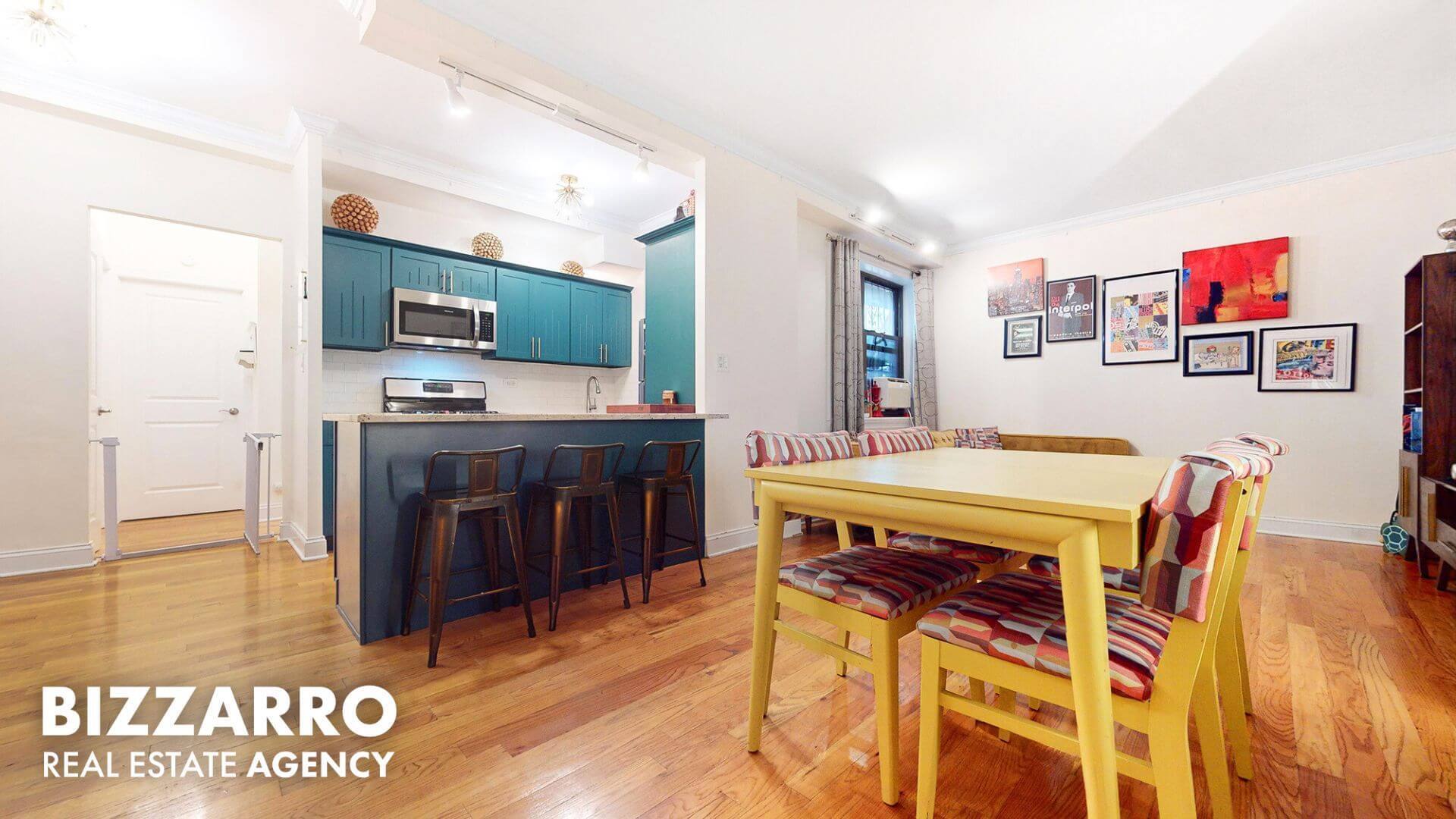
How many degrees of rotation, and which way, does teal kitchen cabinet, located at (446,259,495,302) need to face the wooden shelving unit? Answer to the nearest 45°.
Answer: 0° — it already faces it

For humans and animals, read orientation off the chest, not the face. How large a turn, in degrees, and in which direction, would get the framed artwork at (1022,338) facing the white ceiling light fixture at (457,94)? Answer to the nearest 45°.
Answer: approximately 45° to its right

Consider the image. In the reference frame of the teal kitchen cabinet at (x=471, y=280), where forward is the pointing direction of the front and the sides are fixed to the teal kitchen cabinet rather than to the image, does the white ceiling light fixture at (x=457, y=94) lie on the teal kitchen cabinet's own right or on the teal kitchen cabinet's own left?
on the teal kitchen cabinet's own right

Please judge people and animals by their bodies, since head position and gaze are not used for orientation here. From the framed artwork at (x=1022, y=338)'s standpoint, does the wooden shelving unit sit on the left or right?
on its left

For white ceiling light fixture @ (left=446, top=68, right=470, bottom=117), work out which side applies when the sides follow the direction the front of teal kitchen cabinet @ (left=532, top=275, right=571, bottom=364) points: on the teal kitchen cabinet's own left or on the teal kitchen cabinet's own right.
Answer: on the teal kitchen cabinet's own right

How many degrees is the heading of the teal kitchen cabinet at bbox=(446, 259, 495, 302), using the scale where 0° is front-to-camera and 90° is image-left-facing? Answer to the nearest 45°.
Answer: approximately 315°
